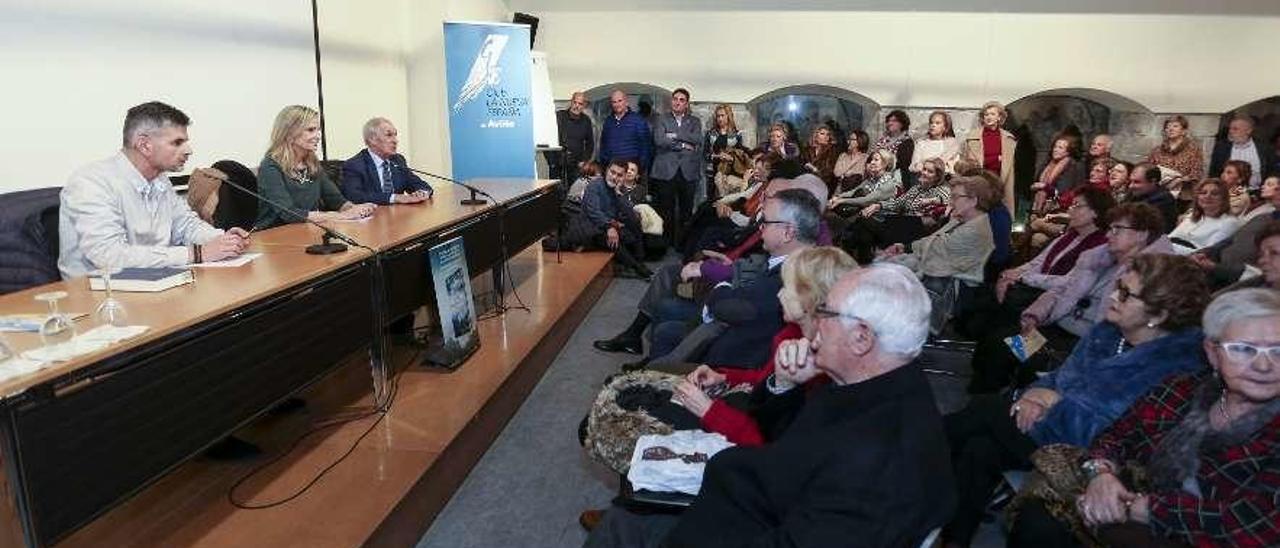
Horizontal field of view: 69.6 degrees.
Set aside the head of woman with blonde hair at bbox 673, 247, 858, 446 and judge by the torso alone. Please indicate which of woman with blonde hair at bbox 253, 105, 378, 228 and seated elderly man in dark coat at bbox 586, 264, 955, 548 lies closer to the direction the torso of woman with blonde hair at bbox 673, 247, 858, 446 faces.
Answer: the woman with blonde hair

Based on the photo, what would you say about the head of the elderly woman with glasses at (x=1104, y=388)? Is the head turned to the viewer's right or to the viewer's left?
to the viewer's left

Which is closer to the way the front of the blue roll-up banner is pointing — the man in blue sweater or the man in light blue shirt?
the man in light blue shirt

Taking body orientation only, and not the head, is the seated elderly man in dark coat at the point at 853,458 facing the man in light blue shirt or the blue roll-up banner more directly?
the man in light blue shirt

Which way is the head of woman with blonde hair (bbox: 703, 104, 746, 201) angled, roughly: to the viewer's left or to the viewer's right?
to the viewer's left

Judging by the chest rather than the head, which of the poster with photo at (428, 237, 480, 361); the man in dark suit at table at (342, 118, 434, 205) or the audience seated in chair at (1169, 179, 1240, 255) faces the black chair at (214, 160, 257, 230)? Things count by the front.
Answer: the audience seated in chair

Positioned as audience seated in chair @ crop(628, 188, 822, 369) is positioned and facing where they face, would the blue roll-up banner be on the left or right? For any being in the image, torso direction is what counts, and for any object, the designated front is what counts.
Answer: on their right

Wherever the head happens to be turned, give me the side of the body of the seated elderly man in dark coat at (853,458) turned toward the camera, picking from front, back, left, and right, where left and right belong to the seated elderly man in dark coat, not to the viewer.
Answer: left

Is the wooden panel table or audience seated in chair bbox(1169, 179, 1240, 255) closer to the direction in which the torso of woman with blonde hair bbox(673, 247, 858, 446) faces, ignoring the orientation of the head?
the wooden panel table

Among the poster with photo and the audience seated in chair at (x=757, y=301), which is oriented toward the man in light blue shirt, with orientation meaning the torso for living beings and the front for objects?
the audience seated in chair

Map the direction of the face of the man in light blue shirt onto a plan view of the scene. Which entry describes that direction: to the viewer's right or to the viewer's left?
to the viewer's right

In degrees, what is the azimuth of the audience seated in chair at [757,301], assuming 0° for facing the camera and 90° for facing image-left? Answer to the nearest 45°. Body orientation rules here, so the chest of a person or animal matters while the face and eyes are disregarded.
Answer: approximately 90°

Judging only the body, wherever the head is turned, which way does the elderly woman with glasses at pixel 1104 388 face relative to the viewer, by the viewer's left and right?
facing to the left of the viewer

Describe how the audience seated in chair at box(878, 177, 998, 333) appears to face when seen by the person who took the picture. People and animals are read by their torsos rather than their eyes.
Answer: facing to the left of the viewer

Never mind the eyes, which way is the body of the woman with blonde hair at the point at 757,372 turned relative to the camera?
to the viewer's left

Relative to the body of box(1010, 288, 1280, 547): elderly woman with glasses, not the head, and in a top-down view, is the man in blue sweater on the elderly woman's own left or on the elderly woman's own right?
on the elderly woman's own right

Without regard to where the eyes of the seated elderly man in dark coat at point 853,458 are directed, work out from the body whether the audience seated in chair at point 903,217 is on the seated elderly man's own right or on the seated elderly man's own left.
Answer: on the seated elderly man's own right
